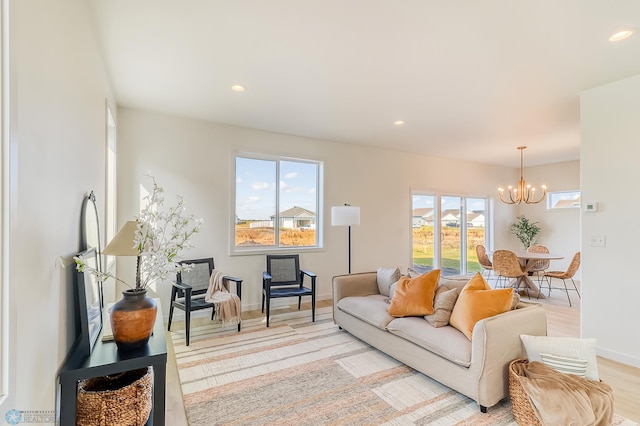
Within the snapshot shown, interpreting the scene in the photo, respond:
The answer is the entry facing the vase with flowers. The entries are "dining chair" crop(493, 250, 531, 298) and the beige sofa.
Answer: the beige sofa

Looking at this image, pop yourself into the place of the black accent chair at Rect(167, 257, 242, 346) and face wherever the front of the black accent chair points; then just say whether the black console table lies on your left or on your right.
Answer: on your right

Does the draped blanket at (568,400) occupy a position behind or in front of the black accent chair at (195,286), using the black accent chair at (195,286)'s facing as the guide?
in front

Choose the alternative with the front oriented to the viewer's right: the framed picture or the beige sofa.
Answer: the framed picture

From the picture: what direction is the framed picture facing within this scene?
to the viewer's right

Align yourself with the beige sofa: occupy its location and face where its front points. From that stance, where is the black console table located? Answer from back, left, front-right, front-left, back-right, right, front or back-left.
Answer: front

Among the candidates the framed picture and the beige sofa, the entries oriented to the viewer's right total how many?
1

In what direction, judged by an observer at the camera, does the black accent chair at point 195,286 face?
facing the viewer and to the right of the viewer

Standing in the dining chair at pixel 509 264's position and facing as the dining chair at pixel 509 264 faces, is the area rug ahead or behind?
behind

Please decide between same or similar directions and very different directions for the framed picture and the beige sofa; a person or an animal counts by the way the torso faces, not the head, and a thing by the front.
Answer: very different directions

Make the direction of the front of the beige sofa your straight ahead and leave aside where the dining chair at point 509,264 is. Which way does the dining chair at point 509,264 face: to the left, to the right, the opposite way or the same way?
the opposite way

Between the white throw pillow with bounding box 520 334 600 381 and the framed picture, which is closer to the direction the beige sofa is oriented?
the framed picture

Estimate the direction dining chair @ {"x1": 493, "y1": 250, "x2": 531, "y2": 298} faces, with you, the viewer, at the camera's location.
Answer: facing away from the viewer and to the right of the viewer

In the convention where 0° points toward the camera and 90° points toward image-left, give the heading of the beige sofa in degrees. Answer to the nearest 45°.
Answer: approximately 45°

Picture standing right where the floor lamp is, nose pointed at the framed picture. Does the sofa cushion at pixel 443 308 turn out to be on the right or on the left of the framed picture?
left

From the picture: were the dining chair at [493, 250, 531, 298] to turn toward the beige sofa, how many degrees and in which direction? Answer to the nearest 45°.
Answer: approximately 135° to its right
